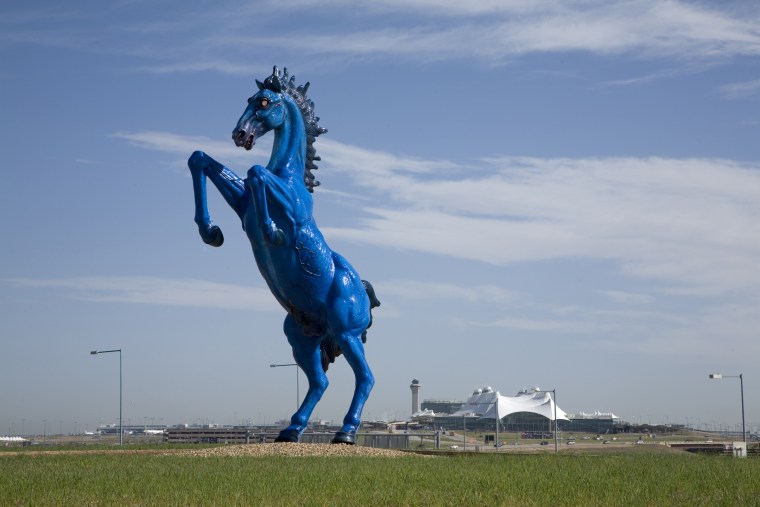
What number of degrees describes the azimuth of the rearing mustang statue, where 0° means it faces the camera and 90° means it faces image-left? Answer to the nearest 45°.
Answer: approximately 45°
